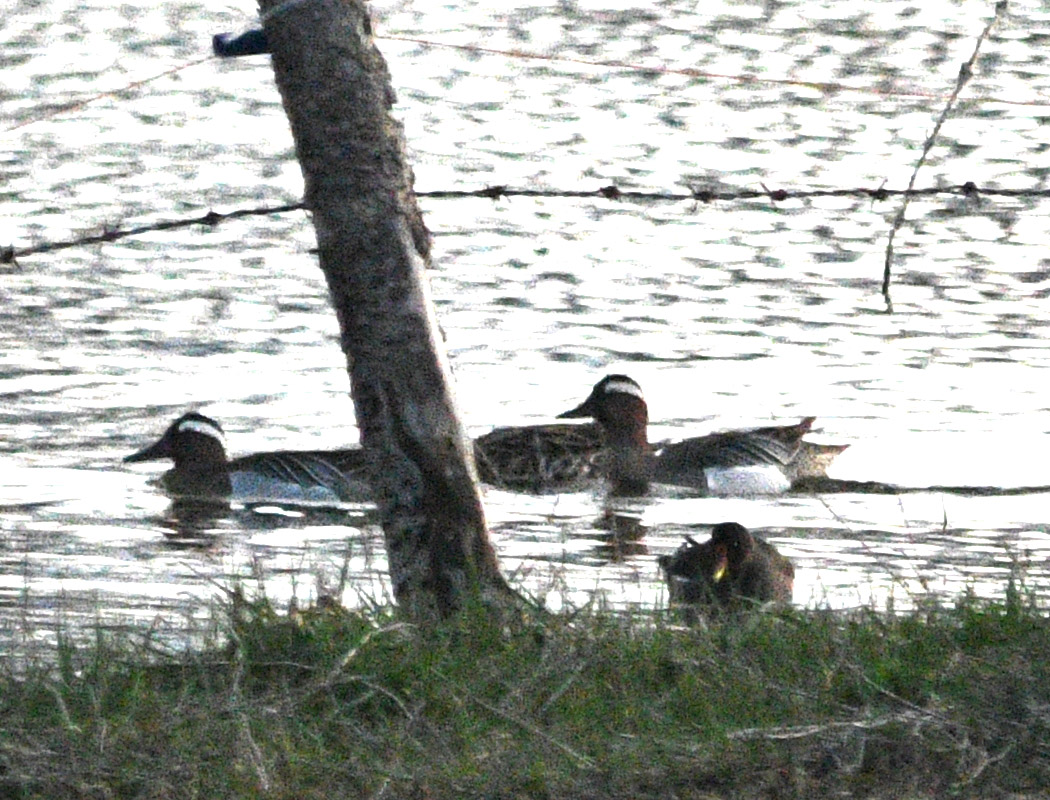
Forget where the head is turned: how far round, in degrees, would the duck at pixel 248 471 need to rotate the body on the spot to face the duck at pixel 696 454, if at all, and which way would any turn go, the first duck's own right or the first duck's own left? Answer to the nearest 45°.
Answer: approximately 180°

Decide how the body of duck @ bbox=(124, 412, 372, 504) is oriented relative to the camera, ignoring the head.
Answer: to the viewer's left

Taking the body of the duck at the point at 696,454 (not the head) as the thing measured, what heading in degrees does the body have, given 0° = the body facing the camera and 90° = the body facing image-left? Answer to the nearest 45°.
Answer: approximately 90°

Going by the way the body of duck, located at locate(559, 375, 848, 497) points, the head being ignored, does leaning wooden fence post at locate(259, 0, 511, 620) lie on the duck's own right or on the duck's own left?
on the duck's own left

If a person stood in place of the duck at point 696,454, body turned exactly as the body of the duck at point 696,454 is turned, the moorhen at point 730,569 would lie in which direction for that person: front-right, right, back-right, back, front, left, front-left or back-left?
left

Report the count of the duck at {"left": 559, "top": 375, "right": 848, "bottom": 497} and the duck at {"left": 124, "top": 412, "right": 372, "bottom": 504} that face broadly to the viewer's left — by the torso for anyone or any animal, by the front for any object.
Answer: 2
